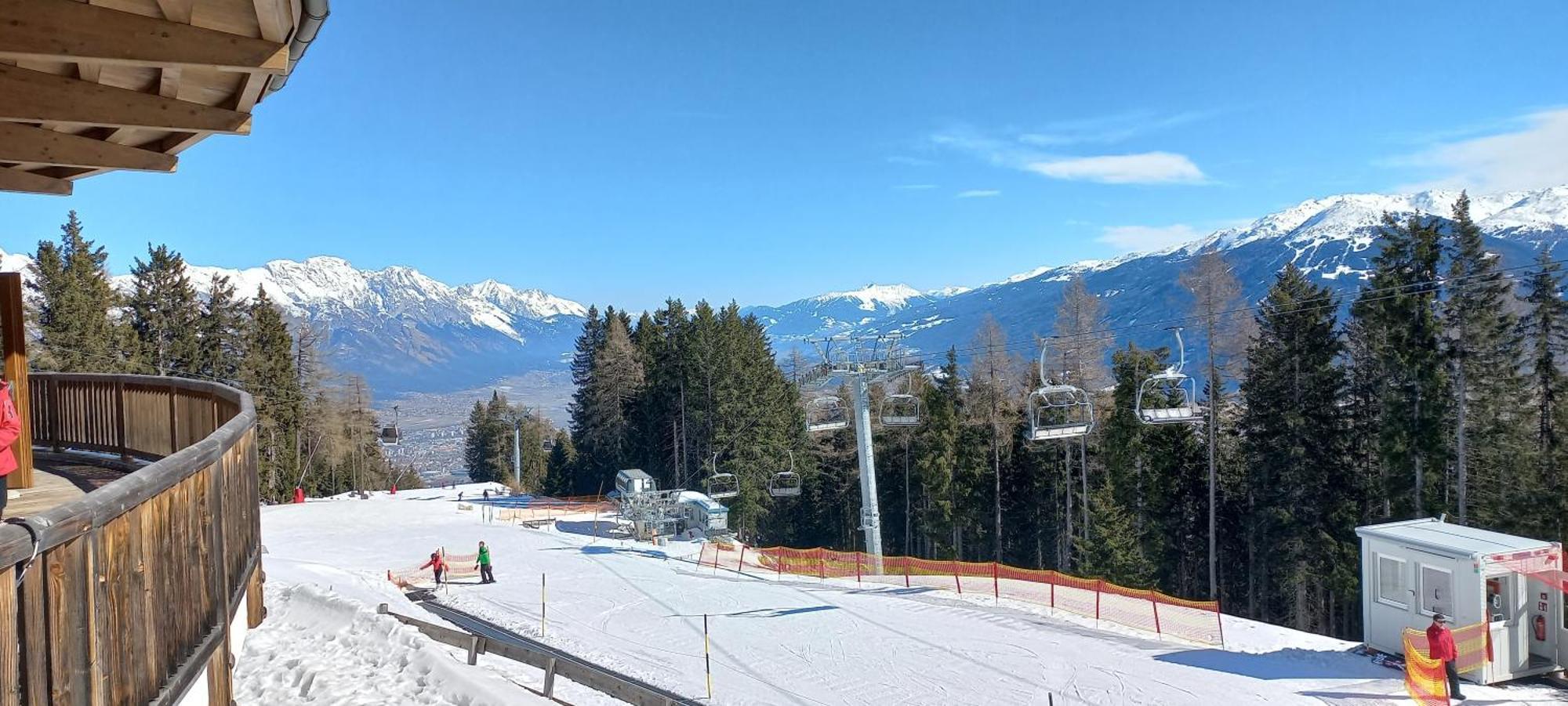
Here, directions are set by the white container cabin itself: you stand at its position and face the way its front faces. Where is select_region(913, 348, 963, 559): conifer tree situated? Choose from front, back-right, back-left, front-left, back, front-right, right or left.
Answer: back

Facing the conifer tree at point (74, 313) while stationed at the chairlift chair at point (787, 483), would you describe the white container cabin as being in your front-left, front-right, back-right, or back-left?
back-left

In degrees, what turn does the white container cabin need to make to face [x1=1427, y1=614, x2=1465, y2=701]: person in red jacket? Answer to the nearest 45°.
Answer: approximately 45° to its right

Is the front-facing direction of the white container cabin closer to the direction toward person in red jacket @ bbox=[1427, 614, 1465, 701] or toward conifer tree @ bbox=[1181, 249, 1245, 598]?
the person in red jacket

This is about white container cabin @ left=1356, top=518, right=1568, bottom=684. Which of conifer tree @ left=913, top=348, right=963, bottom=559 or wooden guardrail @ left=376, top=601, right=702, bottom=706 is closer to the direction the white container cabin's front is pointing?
the wooden guardrail

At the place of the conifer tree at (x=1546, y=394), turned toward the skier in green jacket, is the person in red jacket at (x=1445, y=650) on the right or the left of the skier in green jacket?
left

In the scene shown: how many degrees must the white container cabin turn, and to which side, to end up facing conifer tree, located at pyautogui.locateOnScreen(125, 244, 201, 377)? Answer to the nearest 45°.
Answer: approximately 135° to its right

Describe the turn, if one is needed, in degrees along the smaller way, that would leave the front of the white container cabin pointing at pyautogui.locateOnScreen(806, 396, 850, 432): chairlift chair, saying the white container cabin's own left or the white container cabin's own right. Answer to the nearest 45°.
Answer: approximately 135° to the white container cabin's own right
